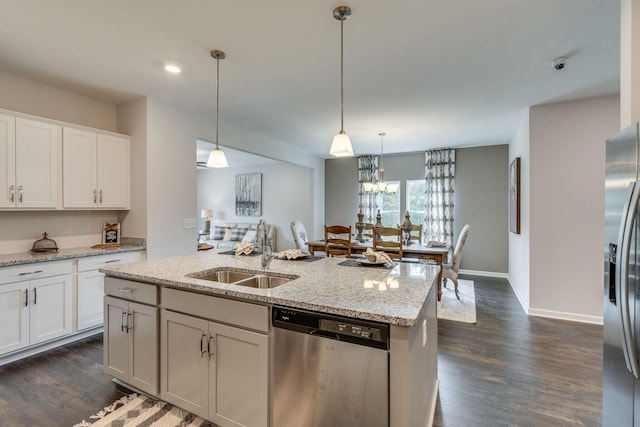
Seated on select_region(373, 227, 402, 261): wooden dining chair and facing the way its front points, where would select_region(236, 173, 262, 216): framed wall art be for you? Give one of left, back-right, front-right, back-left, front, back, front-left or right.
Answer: front-left

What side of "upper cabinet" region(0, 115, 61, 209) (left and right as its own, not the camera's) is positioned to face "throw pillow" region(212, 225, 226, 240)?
left

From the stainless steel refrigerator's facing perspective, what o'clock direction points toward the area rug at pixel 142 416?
The area rug is roughly at 11 o'clock from the stainless steel refrigerator.

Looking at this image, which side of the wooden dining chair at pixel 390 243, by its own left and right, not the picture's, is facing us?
back

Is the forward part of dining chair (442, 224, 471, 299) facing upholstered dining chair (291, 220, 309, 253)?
yes

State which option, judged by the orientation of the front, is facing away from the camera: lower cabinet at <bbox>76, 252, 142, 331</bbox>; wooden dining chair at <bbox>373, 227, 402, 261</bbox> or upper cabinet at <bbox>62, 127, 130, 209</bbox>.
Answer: the wooden dining chair

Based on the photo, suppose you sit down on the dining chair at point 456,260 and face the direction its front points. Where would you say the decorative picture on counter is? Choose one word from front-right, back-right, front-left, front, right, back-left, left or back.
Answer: front-left

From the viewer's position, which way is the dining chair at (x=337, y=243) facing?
facing away from the viewer

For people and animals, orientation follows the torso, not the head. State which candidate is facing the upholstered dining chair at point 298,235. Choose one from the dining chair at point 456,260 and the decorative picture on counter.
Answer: the dining chair

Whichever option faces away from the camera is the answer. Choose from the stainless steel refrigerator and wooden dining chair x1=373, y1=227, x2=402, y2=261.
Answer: the wooden dining chair

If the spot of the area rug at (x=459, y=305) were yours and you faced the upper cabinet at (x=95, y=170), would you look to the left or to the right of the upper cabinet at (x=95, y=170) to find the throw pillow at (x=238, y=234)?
right

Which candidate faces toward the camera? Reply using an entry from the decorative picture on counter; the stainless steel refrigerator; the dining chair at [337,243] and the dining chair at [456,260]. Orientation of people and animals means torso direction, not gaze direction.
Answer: the decorative picture on counter

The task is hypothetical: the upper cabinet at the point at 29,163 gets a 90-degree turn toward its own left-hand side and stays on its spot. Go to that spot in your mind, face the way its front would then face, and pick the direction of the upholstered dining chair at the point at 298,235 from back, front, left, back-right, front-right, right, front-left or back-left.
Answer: front-right

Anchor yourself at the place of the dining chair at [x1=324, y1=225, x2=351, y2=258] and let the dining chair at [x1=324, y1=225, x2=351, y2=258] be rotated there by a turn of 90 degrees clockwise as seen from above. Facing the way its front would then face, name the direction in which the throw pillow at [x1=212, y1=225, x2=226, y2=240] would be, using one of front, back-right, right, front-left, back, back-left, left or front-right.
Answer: back-left

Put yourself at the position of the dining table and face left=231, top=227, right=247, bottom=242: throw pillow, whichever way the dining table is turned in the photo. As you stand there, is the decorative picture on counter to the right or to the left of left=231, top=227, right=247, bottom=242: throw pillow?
left

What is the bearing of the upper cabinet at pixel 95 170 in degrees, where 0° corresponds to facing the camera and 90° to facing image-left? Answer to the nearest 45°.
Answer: approximately 315°

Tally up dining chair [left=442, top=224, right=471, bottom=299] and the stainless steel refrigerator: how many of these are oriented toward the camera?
0

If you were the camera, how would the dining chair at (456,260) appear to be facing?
facing to the left of the viewer

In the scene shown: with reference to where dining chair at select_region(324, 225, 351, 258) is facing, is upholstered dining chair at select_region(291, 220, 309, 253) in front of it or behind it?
in front

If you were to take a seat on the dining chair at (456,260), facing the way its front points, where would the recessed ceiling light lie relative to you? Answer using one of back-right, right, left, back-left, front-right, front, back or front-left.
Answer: front-left
